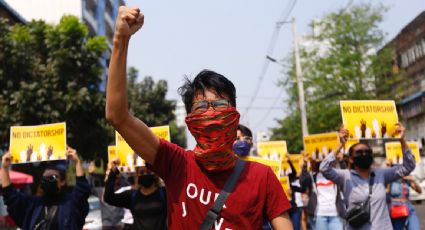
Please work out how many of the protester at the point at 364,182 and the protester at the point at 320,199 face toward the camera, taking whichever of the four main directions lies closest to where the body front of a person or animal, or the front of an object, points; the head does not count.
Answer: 2

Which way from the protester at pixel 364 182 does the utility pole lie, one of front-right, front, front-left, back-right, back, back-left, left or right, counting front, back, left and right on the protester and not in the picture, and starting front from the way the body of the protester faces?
back

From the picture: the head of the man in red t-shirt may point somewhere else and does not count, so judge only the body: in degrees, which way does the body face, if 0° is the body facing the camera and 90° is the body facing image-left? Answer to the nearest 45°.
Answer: approximately 0°

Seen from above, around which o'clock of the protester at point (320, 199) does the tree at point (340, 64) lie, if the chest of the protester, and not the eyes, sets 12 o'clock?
The tree is roughly at 6 o'clock from the protester.

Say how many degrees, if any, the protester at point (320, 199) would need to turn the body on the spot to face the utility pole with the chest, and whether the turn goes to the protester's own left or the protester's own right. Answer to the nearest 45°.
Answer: approximately 180°
